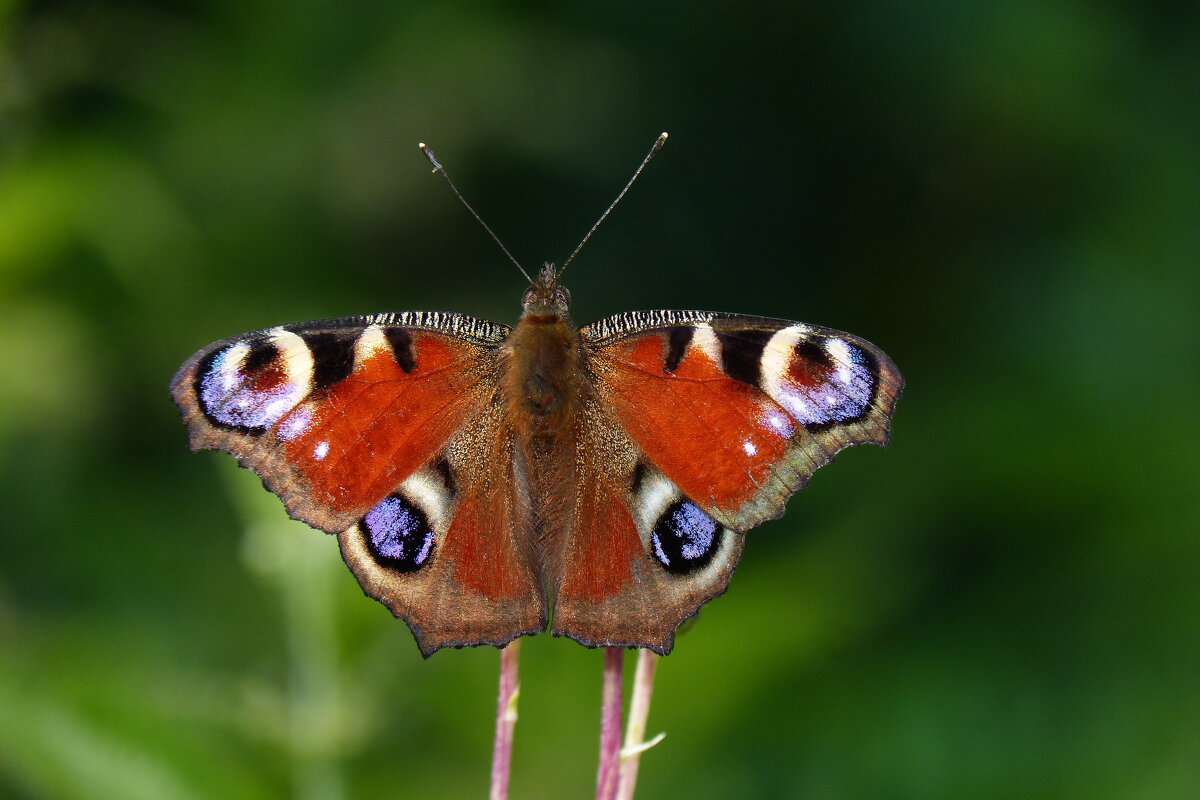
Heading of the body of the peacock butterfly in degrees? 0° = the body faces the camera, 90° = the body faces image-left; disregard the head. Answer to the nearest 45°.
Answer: approximately 180°
